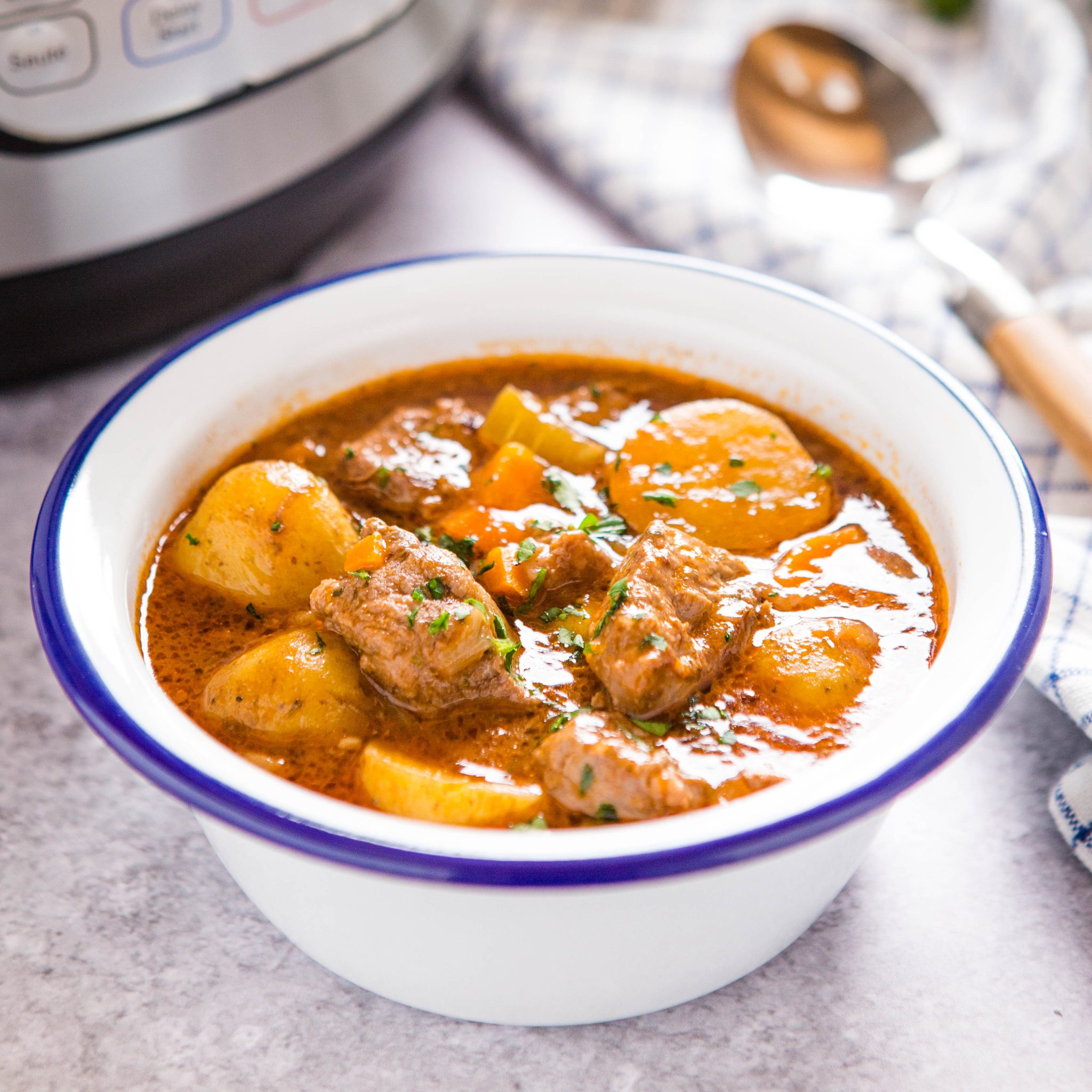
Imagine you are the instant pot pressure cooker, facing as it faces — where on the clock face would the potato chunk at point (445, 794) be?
The potato chunk is roughly at 1 o'clock from the instant pot pressure cooker.

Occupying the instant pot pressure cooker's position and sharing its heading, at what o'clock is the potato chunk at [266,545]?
The potato chunk is roughly at 1 o'clock from the instant pot pressure cooker.

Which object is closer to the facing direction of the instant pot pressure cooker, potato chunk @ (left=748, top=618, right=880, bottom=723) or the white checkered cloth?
the potato chunk

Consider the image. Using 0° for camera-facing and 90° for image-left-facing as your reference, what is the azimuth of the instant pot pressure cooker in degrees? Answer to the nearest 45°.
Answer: approximately 315°

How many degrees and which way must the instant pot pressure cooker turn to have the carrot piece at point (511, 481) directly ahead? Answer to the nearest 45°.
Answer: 0° — it already faces it
